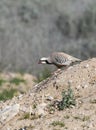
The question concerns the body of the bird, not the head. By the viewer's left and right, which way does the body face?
facing to the left of the viewer
